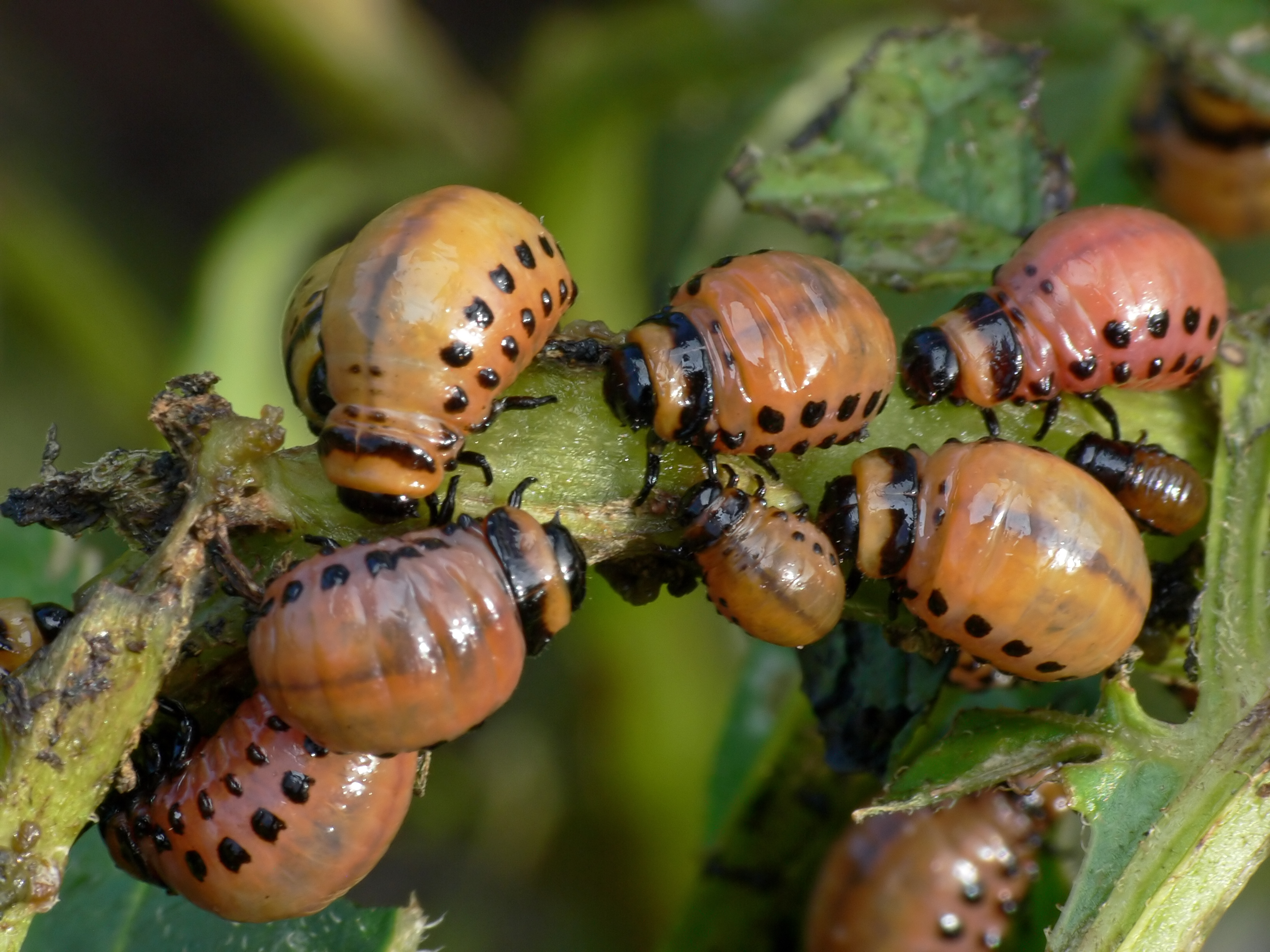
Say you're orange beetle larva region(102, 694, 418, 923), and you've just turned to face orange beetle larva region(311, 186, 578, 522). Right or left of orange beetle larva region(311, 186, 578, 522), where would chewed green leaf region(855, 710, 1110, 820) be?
right

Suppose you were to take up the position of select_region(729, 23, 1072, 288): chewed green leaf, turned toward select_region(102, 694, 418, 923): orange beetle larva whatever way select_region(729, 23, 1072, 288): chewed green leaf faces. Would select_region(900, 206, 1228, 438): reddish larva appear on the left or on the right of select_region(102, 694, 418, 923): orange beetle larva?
left

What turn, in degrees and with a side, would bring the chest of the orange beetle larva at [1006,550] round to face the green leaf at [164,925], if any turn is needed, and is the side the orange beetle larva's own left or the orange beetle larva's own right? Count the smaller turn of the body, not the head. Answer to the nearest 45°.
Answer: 0° — it already faces it

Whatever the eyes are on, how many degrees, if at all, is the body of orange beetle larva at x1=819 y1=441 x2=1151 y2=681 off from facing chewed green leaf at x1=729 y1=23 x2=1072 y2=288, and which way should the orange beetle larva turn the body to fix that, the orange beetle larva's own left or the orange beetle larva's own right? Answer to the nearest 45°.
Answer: approximately 90° to the orange beetle larva's own right

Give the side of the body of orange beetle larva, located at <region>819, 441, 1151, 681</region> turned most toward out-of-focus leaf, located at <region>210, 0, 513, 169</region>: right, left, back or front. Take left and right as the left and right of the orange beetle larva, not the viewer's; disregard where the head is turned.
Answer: right

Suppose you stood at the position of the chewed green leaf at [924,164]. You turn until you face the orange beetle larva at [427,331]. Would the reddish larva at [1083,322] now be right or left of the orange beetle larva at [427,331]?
left

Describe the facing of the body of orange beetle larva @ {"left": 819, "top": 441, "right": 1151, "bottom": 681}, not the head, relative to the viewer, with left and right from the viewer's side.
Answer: facing to the left of the viewer
